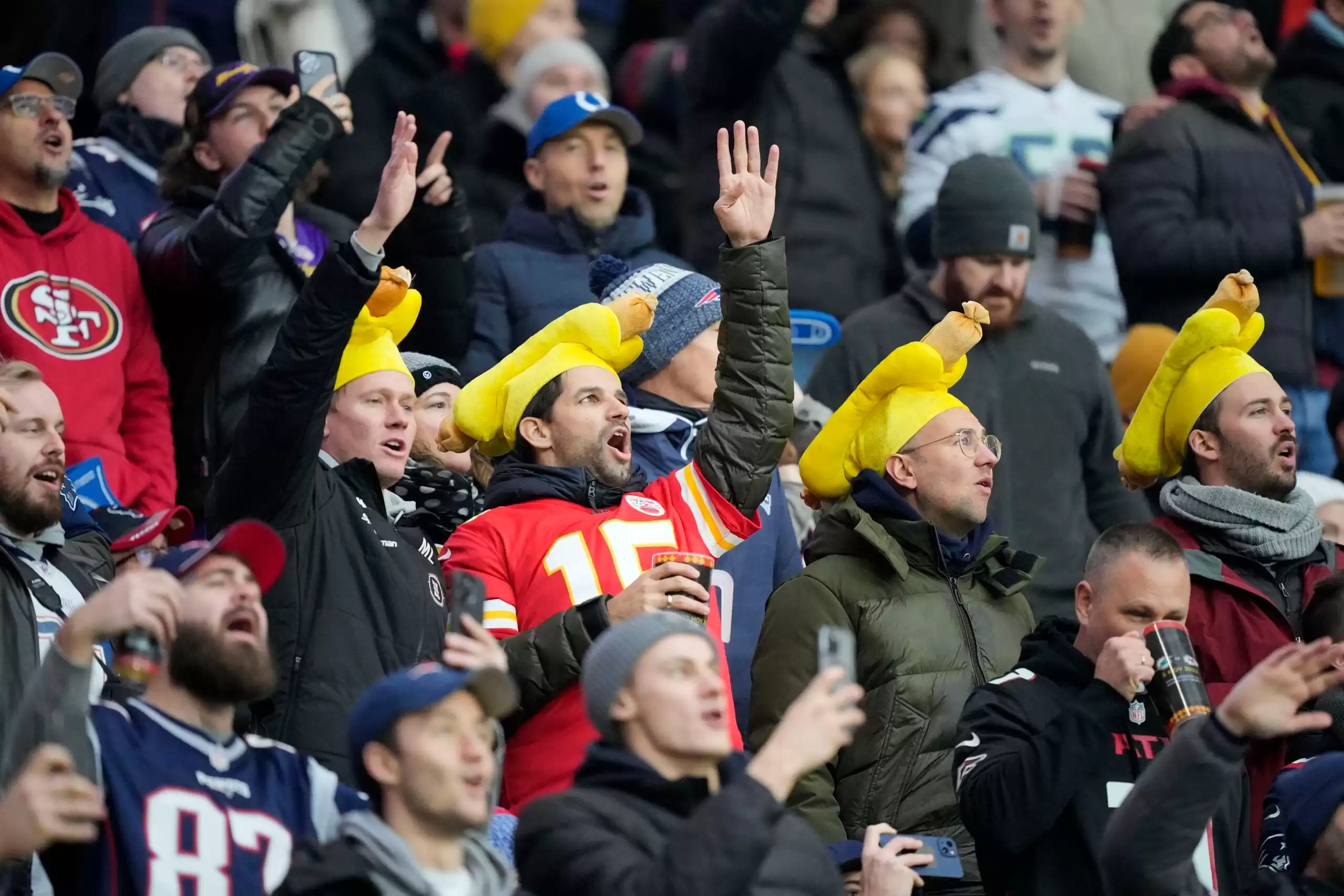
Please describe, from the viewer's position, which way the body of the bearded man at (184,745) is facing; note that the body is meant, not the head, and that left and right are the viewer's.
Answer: facing the viewer and to the right of the viewer

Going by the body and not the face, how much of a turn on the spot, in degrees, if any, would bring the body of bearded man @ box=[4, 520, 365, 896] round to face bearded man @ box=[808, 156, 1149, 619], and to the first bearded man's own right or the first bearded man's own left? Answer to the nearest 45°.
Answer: approximately 90° to the first bearded man's own left
